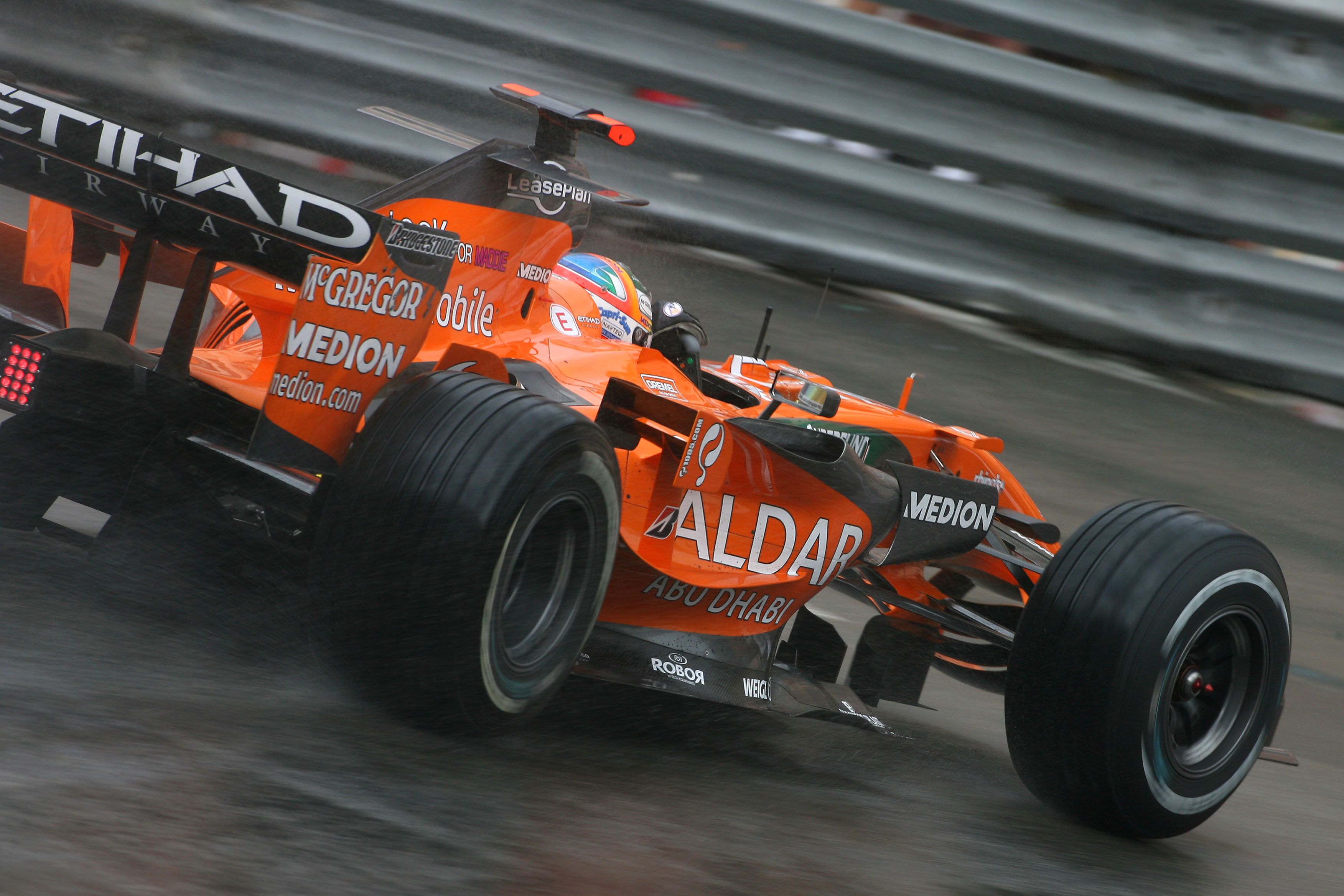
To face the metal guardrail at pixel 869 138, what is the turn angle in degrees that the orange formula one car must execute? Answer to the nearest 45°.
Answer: approximately 45° to its left

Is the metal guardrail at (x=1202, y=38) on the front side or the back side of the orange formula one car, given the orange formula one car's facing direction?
on the front side

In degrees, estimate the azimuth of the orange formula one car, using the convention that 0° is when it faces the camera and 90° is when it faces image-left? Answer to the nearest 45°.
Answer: approximately 225°
